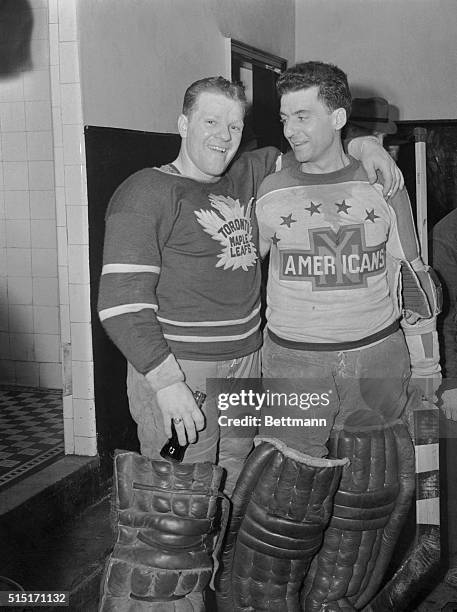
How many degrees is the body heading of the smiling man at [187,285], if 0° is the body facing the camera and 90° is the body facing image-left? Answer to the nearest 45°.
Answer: approximately 315°

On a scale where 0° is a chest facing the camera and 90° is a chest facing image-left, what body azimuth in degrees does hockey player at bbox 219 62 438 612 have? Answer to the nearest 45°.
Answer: approximately 0°
